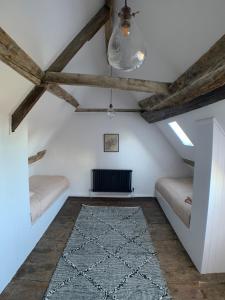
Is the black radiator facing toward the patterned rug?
yes

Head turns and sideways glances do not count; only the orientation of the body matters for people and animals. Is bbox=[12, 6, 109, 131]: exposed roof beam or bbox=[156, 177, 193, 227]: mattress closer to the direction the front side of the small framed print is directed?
the exposed roof beam

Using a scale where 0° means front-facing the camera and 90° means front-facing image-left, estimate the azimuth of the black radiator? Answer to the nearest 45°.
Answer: approximately 0°

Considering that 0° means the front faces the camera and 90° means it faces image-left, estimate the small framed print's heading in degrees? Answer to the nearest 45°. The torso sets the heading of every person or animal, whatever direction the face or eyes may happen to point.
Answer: approximately 0°

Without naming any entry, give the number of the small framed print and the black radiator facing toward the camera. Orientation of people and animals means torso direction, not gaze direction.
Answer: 2
